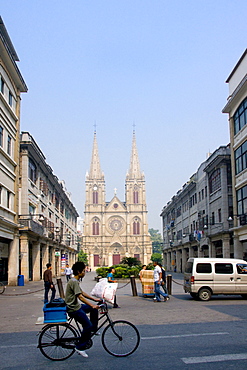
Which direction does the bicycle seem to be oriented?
to the viewer's right

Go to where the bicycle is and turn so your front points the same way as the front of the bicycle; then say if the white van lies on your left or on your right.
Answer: on your left

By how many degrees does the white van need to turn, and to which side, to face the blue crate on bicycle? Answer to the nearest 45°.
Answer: approximately 90° to its right

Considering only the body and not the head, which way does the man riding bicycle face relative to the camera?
to the viewer's right

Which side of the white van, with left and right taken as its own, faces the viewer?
right
